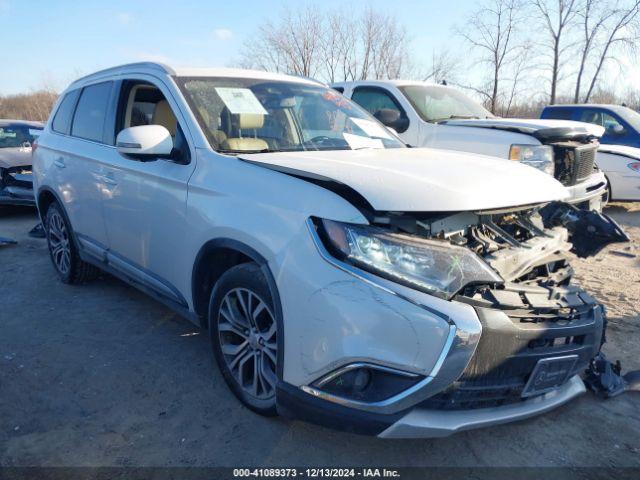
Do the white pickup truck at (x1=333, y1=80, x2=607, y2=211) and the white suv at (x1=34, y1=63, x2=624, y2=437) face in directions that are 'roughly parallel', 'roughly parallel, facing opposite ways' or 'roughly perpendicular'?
roughly parallel

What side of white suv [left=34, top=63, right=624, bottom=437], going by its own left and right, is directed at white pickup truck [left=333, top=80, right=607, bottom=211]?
left

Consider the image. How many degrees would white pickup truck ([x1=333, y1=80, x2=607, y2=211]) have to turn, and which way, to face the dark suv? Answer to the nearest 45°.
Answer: approximately 90° to its left

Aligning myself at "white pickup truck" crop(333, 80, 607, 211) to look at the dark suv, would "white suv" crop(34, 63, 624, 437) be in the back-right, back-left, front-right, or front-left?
back-right

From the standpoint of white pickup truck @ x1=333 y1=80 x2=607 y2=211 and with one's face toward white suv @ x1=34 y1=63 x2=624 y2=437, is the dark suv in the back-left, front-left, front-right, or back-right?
back-left

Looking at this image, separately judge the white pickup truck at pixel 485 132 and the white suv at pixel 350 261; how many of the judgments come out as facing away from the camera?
0

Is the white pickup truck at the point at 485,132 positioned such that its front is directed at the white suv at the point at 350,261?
no

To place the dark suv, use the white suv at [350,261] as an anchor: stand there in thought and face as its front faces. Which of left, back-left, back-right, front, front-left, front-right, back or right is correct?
left

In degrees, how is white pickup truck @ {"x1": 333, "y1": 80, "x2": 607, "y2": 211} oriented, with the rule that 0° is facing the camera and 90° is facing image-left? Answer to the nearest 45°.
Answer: approximately 315°
